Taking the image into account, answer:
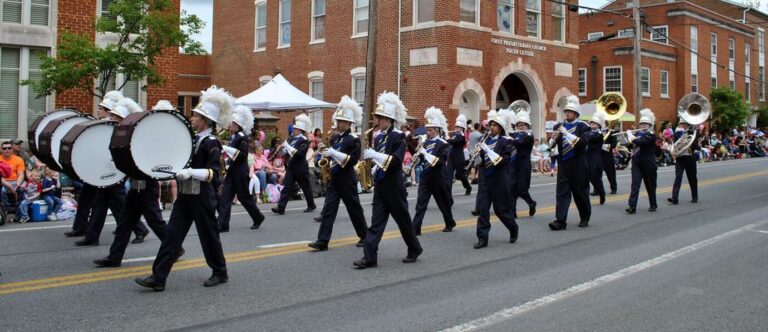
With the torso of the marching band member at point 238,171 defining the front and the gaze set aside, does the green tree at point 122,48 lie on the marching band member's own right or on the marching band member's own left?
on the marching band member's own right

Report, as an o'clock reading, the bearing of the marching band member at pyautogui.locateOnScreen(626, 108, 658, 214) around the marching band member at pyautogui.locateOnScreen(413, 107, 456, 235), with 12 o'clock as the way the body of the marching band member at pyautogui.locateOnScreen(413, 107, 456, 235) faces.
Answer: the marching band member at pyautogui.locateOnScreen(626, 108, 658, 214) is roughly at 6 o'clock from the marching band member at pyautogui.locateOnScreen(413, 107, 456, 235).

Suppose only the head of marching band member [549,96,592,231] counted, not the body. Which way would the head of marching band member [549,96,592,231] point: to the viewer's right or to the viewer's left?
to the viewer's left

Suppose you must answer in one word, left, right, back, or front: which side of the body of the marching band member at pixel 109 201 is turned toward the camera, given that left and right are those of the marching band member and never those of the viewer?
left

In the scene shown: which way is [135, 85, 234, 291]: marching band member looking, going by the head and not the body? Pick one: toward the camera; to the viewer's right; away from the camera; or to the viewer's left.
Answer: to the viewer's left

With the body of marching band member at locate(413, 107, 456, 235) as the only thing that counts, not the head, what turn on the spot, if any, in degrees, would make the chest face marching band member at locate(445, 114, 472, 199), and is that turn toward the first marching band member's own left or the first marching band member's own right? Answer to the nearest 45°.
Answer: approximately 135° to the first marching band member's own right

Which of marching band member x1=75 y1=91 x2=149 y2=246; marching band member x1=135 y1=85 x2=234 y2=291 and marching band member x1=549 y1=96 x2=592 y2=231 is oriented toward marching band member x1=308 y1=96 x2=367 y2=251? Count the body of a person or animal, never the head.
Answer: marching band member x1=549 y1=96 x2=592 y2=231

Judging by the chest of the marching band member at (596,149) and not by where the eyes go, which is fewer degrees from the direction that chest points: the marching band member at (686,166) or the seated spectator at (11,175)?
the seated spectator

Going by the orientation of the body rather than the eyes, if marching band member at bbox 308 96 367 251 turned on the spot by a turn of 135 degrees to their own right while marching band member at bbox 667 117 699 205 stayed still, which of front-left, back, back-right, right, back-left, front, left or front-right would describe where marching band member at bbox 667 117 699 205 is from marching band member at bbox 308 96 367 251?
front-right

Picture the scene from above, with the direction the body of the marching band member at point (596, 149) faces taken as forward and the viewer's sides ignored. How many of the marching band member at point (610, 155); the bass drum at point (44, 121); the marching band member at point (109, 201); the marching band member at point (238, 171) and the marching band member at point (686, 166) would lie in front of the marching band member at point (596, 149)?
3

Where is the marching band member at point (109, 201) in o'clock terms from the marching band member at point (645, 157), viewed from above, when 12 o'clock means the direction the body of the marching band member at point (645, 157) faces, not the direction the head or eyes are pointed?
the marching band member at point (109, 201) is roughly at 12 o'clock from the marching band member at point (645, 157).

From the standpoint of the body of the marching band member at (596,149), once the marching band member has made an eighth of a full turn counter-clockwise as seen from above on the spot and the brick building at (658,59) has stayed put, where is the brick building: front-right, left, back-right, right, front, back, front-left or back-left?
back
